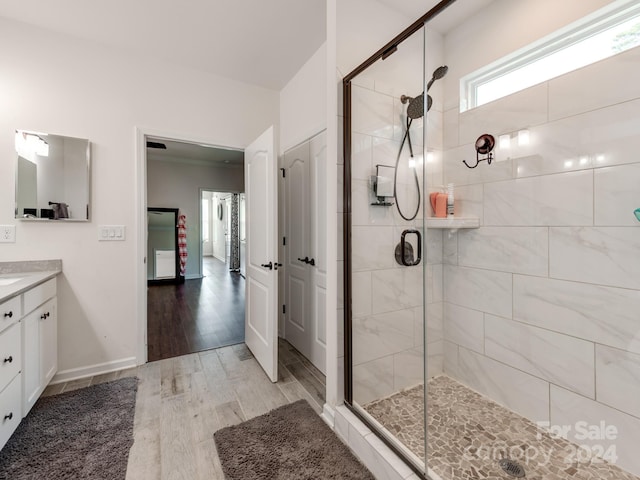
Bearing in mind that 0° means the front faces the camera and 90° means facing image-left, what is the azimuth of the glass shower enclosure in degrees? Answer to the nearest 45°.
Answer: approximately 45°

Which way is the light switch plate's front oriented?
toward the camera

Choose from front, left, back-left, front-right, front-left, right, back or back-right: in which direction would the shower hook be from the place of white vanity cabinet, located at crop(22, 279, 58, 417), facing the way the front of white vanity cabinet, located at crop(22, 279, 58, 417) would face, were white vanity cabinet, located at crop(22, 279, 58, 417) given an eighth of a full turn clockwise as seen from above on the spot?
front

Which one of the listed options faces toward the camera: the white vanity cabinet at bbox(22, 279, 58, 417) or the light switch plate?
the light switch plate

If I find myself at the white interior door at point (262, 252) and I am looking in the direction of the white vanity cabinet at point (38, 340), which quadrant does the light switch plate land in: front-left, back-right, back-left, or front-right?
front-right

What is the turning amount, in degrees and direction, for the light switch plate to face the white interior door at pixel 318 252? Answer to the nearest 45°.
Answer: approximately 45° to its left

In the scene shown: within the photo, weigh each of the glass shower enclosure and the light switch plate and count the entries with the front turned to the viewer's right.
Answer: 0

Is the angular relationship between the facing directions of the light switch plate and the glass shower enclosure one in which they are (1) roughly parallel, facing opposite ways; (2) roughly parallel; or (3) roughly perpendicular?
roughly perpendicular

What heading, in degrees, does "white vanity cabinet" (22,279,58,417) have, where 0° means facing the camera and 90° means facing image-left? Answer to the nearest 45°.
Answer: approximately 270°
